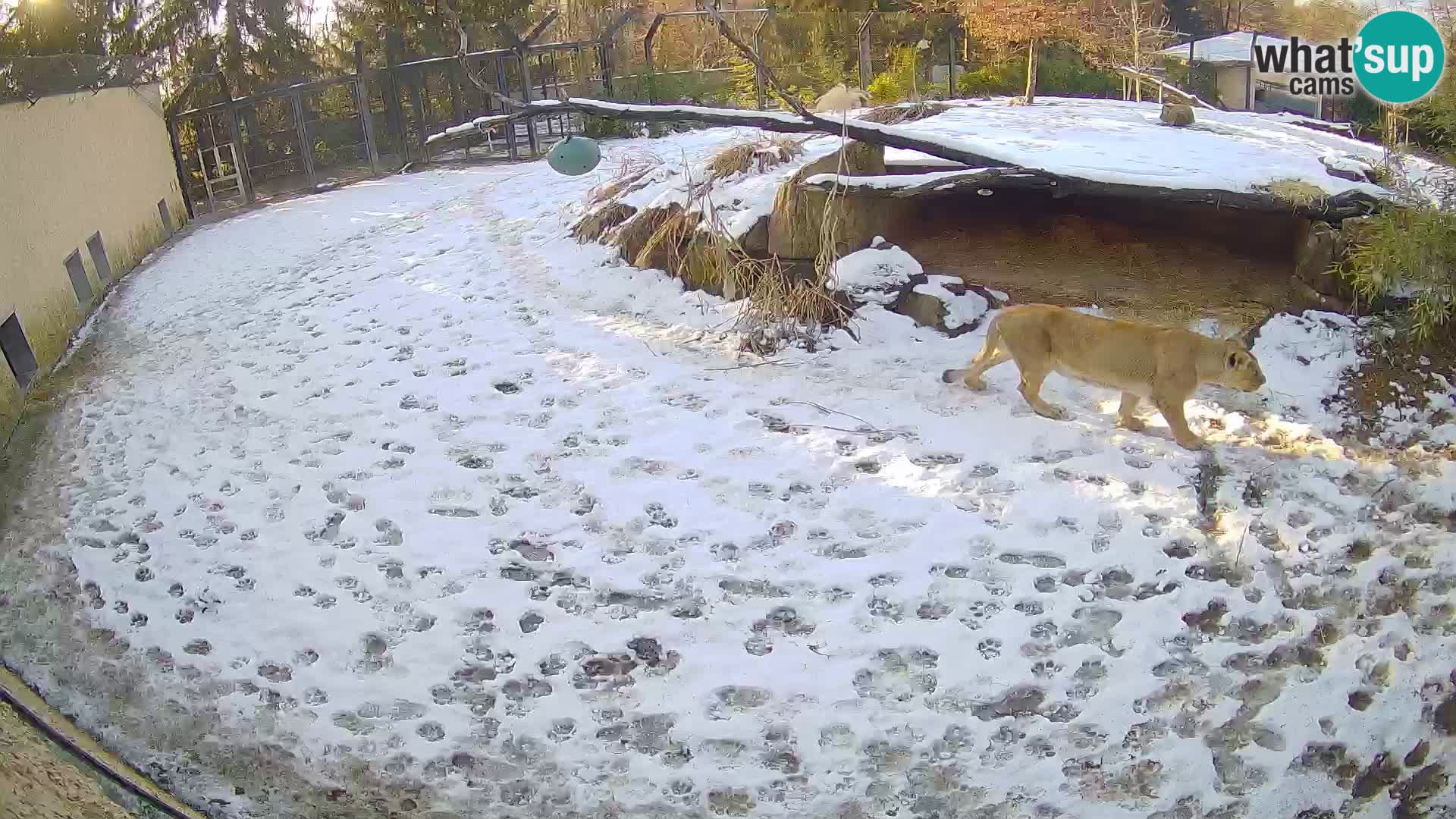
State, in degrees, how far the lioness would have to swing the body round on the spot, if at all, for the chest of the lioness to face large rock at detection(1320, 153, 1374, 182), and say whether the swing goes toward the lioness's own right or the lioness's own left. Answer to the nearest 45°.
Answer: approximately 45° to the lioness's own left

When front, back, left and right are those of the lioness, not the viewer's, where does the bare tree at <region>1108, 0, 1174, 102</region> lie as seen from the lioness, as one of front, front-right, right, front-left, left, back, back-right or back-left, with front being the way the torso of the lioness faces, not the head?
left

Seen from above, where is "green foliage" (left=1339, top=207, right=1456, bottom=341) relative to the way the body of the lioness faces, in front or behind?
in front

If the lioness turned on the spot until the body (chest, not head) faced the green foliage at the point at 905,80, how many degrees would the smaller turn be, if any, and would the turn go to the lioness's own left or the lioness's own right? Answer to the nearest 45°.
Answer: approximately 90° to the lioness's own left

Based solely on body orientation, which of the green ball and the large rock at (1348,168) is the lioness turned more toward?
the large rock

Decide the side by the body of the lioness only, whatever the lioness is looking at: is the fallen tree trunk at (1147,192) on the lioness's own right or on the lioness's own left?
on the lioness's own left

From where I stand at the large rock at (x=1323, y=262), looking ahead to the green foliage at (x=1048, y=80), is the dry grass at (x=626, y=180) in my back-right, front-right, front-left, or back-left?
front-left

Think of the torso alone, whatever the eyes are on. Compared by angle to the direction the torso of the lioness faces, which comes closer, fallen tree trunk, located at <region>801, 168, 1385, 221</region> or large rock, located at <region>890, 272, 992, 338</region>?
the fallen tree trunk

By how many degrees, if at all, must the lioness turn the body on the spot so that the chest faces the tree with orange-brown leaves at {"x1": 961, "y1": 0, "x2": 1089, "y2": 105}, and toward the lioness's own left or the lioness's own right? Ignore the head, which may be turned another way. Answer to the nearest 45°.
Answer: approximately 90° to the lioness's own left

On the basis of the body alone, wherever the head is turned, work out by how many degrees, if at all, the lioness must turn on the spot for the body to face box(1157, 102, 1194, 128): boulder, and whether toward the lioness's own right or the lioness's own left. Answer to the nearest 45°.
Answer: approximately 90° to the lioness's own left

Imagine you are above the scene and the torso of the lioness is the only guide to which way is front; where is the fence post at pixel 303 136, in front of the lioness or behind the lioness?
behind

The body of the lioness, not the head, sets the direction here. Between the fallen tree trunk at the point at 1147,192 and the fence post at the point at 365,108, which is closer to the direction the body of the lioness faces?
the fallen tree trunk

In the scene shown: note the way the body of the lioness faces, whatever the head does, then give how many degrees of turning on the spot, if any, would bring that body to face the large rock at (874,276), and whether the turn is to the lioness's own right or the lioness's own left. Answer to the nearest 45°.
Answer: approximately 135° to the lioness's own left

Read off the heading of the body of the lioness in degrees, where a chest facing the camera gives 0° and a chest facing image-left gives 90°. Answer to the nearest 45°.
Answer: approximately 270°

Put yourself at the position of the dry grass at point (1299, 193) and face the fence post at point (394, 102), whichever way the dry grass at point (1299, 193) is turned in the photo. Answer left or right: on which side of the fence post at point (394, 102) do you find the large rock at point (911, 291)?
left

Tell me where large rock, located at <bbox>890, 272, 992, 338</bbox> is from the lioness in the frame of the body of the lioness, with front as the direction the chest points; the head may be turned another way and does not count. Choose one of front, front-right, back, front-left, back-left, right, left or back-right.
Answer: back-left
